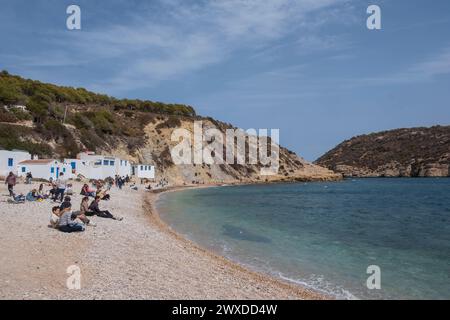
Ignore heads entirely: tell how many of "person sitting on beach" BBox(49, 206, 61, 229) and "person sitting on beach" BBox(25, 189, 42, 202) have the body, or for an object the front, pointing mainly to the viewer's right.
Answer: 2

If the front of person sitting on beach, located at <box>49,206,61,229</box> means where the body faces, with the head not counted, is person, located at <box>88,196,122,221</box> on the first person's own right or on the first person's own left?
on the first person's own left

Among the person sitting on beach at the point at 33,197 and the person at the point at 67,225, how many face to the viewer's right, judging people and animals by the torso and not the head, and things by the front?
2

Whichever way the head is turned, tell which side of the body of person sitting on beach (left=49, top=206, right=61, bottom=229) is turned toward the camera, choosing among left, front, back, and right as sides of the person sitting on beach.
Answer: right

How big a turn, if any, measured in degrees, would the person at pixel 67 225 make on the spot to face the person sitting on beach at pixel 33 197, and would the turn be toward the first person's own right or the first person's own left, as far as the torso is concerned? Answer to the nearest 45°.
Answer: approximately 90° to the first person's own left

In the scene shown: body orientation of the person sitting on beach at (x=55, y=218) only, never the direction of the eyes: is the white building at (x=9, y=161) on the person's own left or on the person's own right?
on the person's own left

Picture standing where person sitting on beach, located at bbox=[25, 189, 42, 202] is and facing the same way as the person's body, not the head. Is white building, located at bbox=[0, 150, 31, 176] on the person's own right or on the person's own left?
on the person's own left

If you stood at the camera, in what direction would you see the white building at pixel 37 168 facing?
facing the viewer and to the right of the viewer

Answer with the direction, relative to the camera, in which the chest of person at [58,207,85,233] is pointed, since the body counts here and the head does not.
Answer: to the viewer's right

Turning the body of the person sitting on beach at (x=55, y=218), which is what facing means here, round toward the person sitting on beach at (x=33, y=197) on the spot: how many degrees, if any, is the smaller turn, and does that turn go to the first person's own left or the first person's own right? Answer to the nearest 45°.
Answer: approximately 90° to the first person's own left

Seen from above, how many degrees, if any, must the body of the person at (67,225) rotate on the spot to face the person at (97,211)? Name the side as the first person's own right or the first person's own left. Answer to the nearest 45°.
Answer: approximately 90° to the first person's own left

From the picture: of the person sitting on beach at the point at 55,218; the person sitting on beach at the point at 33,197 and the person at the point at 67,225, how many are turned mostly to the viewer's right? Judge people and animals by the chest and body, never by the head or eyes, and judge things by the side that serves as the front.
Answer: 3

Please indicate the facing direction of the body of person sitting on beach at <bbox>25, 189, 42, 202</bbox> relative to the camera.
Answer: to the viewer's right
